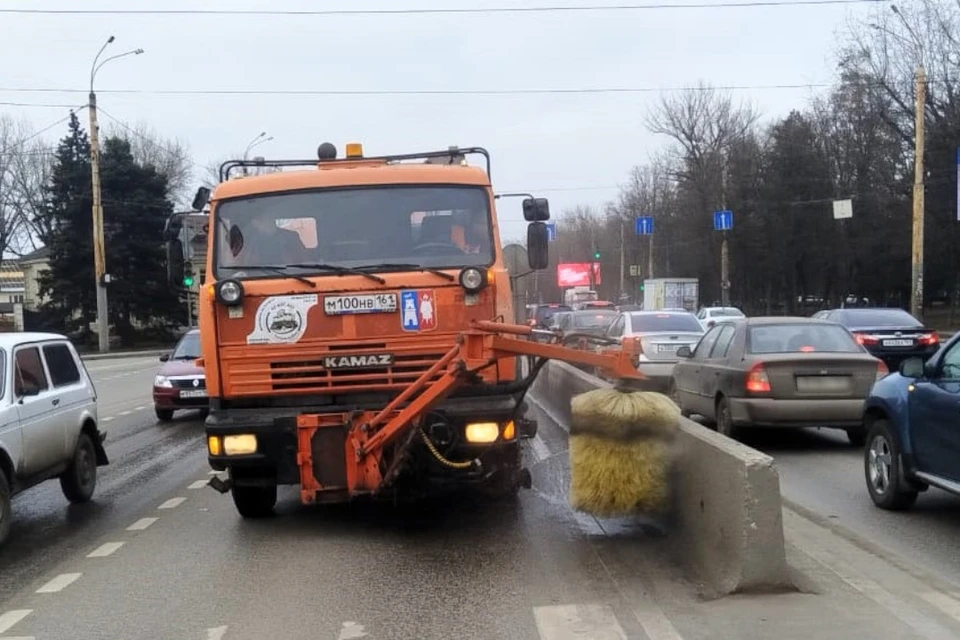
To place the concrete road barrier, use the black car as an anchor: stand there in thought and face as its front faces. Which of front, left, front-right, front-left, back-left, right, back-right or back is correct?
back-left

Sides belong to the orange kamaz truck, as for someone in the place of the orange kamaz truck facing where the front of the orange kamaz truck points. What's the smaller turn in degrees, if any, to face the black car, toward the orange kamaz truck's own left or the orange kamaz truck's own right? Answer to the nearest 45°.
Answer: approximately 135° to the orange kamaz truck's own left

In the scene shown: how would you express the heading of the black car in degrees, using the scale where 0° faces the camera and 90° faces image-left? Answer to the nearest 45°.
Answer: approximately 135°

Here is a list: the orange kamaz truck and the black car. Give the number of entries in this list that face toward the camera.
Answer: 1

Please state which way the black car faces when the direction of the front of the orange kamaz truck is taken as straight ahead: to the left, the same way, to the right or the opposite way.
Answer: the opposite way

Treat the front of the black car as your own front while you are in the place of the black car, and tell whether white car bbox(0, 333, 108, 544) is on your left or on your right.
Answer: on your left

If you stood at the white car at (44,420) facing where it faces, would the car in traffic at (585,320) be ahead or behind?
behind
